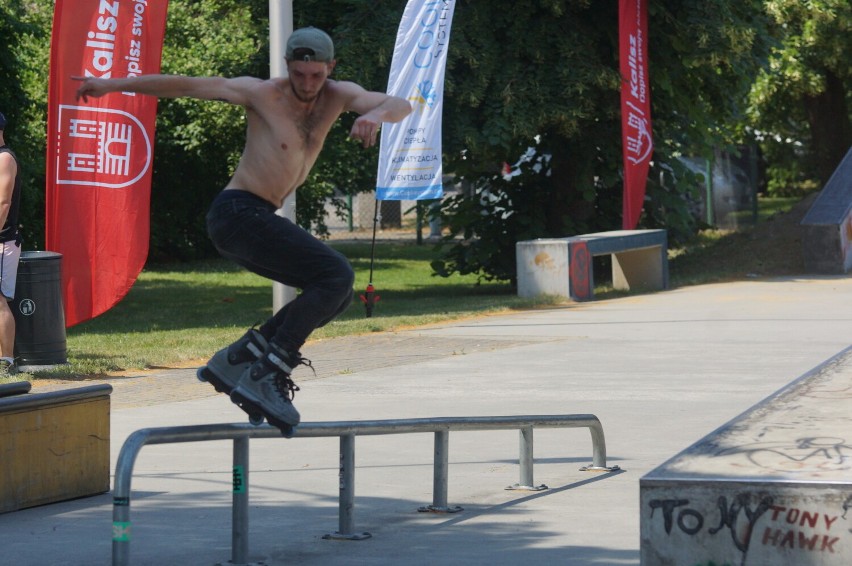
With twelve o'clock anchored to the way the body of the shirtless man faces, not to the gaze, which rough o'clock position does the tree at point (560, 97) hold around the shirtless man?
The tree is roughly at 8 o'clock from the shirtless man.

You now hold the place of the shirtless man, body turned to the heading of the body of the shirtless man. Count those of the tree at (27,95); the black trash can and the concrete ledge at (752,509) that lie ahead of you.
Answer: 1

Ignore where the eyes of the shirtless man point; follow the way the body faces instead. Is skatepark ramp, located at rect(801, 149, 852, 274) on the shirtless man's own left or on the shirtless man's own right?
on the shirtless man's own left

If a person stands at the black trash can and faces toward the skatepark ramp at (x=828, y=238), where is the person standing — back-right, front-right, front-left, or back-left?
back-right

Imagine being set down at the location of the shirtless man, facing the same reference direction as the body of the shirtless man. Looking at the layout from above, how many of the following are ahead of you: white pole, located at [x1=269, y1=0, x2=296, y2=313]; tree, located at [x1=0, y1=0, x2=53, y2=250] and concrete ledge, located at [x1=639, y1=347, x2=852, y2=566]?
1

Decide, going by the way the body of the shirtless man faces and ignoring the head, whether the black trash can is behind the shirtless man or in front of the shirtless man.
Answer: behind

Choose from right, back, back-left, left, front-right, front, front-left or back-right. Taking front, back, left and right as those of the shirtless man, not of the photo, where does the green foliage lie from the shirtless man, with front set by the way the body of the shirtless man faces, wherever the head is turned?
back-left

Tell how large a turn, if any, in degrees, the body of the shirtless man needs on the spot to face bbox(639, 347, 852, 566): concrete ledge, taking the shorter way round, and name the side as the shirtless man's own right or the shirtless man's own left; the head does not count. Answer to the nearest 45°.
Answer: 0° — they already face it

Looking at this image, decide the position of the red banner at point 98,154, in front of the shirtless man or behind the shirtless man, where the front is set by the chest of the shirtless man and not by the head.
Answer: behind

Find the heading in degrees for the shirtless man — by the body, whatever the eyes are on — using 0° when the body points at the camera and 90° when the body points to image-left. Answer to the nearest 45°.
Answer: approximately 315°

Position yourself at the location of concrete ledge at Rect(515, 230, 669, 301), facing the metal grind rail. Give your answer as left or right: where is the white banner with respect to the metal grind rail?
right

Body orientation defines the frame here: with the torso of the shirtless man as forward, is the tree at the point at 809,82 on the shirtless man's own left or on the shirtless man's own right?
on the shirtless man's own left
